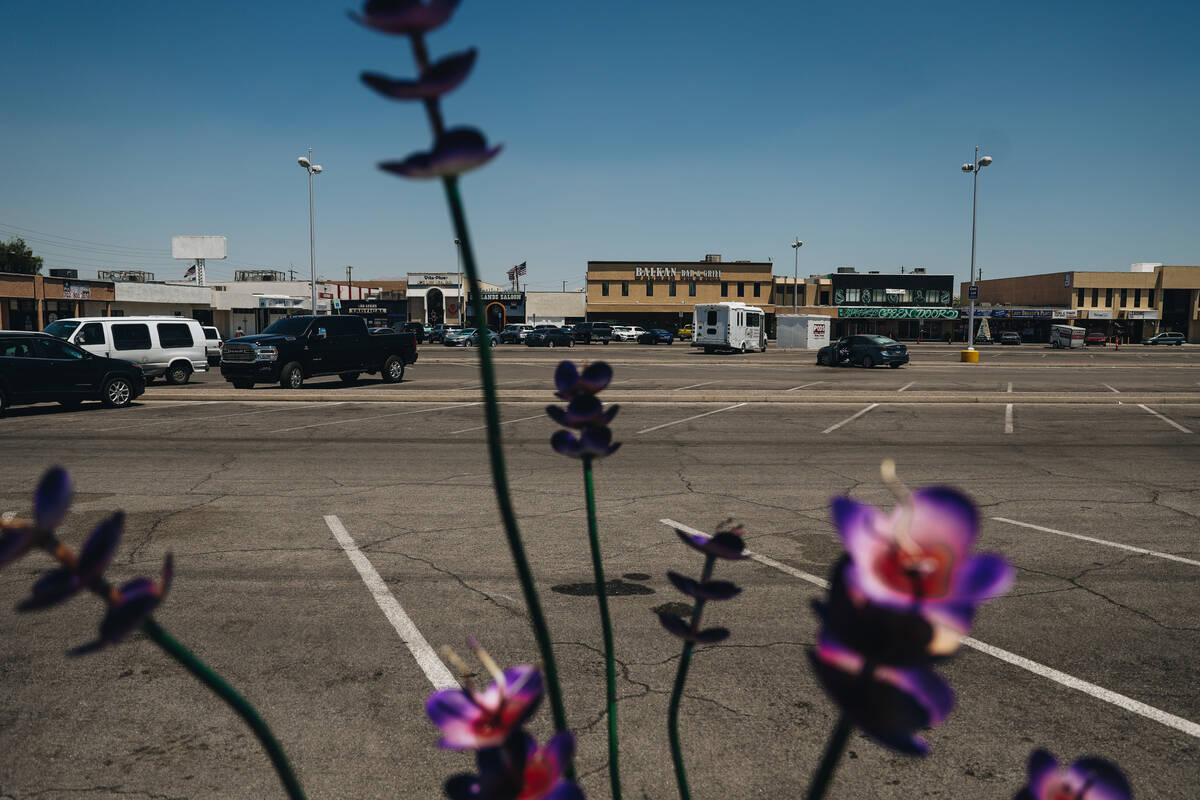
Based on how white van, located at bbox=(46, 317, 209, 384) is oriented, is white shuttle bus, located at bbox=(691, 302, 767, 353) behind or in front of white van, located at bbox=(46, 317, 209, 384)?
behind

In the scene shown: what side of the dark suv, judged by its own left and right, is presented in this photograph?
right

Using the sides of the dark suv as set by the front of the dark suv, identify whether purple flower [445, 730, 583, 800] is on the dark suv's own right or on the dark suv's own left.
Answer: on the dark suv's own right

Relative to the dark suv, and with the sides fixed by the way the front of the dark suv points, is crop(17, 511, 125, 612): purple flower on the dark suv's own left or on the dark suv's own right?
on the dark suv's own right

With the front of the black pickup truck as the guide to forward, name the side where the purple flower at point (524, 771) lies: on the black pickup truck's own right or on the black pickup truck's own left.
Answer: on the black pickup truck's own left

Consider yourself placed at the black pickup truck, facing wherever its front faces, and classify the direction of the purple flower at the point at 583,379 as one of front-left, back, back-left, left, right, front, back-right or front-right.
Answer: front-left

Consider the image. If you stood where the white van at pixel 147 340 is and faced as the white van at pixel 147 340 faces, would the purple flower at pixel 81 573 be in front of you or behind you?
in front

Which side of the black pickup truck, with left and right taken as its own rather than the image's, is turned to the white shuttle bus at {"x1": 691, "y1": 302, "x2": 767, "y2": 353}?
back

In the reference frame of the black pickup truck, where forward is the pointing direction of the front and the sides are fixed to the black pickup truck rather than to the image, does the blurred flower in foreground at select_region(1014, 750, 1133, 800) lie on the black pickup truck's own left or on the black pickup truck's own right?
on the black pickup truck's own left

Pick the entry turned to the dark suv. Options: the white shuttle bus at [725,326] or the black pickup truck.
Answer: the black pickup truck

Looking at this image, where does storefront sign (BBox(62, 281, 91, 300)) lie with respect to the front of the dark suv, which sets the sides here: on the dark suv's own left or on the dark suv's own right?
on the dark suv's own left

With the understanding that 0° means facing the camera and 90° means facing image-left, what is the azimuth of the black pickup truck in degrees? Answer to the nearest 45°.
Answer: approximately 45°
